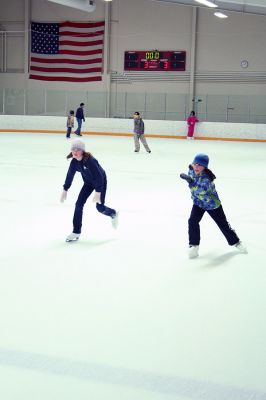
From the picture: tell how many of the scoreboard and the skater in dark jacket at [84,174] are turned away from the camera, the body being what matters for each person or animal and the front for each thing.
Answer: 0

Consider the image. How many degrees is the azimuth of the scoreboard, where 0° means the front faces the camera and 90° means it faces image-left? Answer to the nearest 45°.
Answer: approximately 0°

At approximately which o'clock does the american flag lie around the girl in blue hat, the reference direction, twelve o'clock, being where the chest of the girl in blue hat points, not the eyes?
The american flag is roughly at 4 o'clock from the girl in blue hat.

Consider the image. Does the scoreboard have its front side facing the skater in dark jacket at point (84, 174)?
yes

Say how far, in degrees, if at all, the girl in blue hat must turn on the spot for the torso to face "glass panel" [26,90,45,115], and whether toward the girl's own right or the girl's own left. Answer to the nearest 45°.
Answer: approximately 135° to the girl's own right

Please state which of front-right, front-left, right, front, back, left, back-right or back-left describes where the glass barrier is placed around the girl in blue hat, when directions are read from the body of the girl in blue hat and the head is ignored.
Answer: back-right

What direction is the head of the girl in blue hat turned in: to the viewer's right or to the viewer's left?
to the viewer's left

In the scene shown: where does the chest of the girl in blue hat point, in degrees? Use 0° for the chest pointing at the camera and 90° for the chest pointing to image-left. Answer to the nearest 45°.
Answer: approximately 45°

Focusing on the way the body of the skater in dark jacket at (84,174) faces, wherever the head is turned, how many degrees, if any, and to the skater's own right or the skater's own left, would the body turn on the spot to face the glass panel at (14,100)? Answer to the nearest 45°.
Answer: approximately 135° to the skater's own right

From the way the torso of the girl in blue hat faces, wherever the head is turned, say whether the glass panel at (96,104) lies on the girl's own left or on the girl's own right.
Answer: on the girl's own right

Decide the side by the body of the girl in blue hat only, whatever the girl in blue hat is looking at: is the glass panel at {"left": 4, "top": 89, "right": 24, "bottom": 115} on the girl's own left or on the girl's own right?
on the girl's own right

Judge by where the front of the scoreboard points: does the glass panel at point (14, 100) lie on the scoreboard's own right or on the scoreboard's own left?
on the scoreboard's own right
